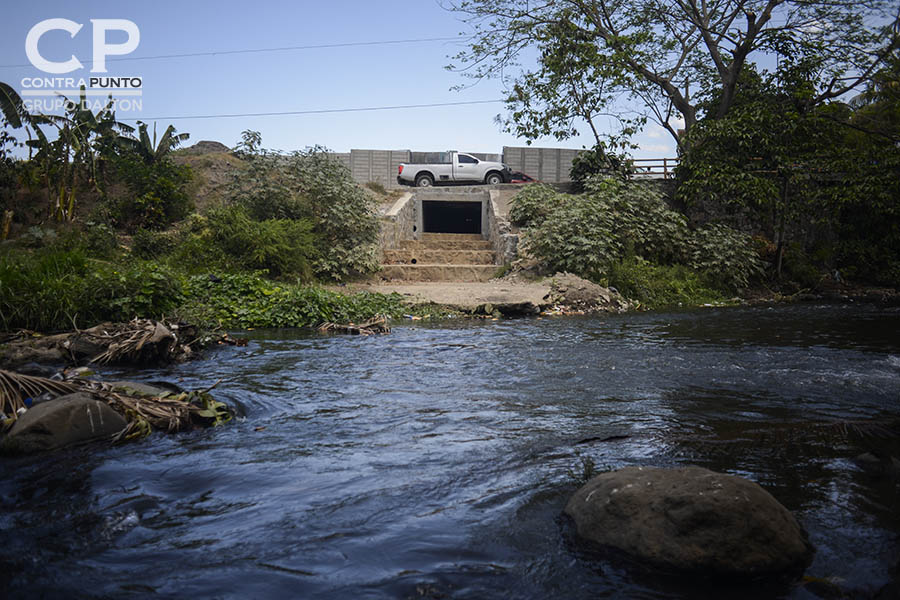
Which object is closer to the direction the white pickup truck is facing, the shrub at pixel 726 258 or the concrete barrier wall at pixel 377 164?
the shrub

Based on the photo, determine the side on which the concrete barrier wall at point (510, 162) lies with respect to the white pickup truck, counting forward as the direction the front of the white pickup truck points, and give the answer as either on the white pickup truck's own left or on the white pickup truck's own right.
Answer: on the white pickup truck's own left

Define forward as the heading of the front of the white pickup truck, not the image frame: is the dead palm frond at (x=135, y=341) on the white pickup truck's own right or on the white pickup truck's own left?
on the white pickup truck's own right

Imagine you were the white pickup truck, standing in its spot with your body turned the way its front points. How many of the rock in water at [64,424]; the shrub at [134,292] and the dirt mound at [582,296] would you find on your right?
3

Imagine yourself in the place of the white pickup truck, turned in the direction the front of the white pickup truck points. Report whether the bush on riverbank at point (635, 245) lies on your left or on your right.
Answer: on your right

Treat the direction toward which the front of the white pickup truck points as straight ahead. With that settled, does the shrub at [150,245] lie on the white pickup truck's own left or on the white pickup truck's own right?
on the white pickup truck's own right

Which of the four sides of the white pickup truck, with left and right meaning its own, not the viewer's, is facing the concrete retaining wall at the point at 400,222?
right

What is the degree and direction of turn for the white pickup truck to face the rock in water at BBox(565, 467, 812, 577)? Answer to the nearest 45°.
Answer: approximately 90° to its right

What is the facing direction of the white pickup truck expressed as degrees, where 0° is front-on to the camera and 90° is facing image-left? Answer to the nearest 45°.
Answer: approximately 270°

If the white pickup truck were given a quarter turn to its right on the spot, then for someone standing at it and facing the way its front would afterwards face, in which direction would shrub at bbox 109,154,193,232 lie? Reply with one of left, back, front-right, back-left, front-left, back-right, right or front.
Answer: front-right
